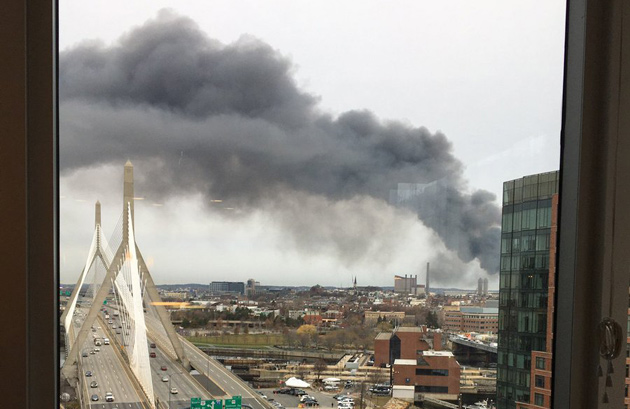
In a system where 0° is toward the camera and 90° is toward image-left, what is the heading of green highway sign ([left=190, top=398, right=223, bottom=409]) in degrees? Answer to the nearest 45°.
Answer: approximately 0°

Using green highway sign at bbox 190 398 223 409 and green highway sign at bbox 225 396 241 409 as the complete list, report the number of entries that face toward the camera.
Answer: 2
